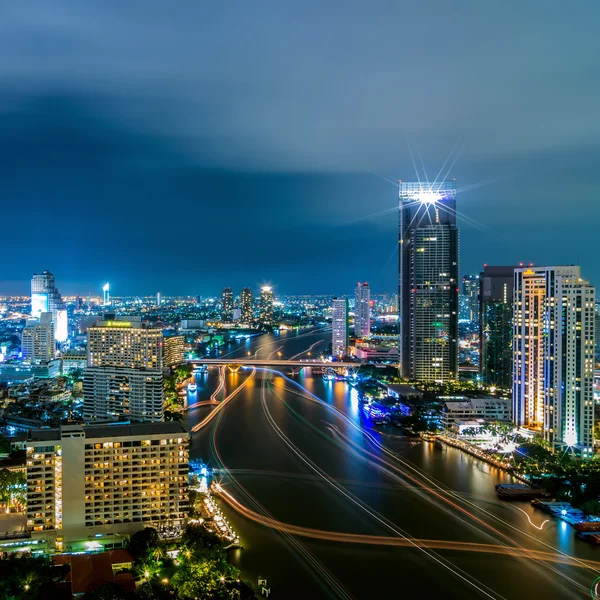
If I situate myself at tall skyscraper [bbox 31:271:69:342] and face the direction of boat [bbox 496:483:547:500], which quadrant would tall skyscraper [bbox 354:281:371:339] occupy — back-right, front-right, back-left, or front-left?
front-left

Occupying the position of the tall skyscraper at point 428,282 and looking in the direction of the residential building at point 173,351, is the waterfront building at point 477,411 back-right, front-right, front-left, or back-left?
back-left

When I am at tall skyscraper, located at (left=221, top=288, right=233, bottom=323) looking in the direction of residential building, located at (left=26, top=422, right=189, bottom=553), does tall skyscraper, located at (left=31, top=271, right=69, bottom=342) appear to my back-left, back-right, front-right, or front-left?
front-right

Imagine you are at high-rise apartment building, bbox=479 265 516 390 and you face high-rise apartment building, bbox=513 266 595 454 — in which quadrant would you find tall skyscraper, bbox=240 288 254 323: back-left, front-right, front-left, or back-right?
back-right
